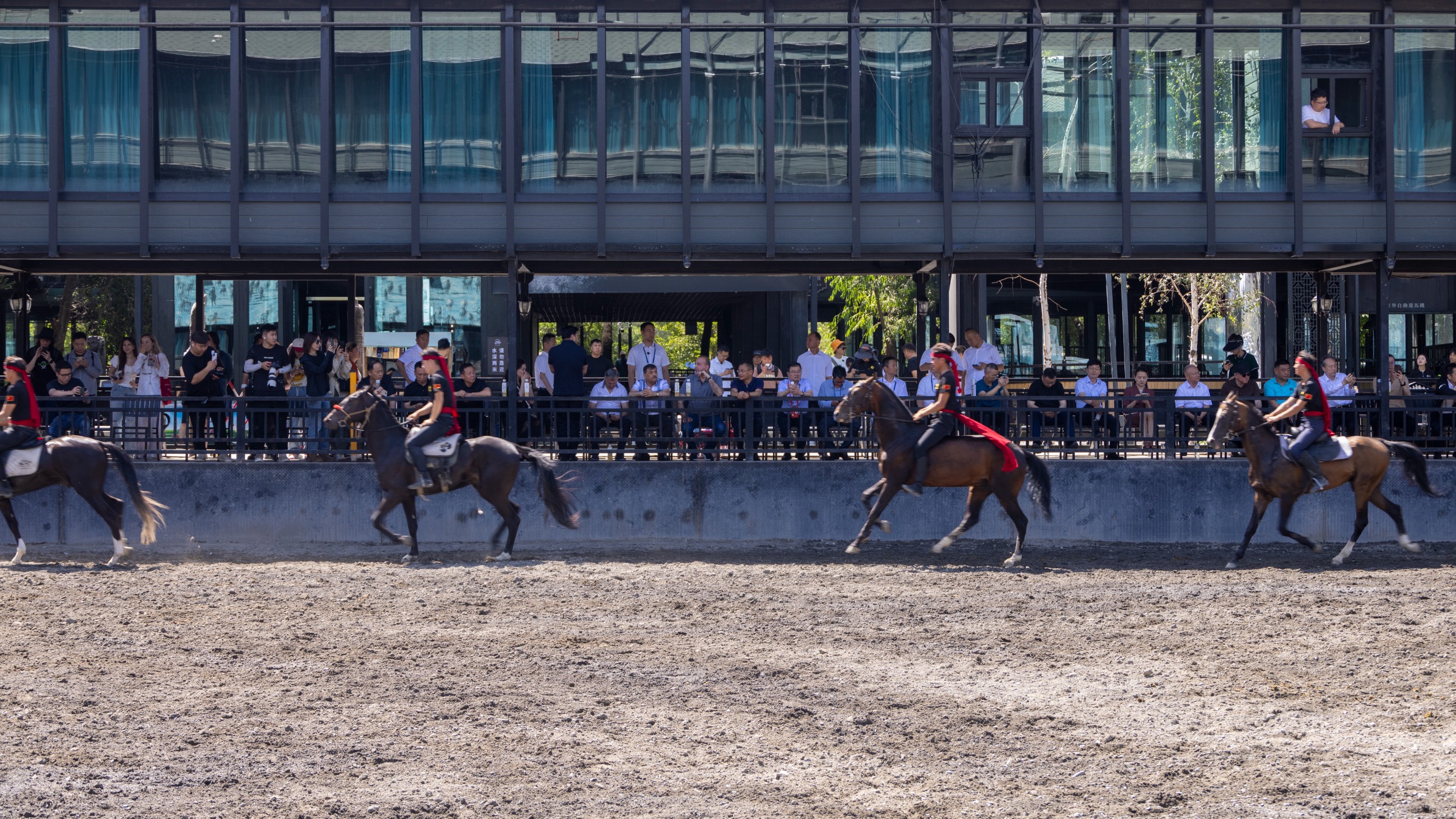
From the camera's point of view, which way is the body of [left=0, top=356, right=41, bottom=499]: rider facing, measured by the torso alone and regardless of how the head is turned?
to the viewer's left

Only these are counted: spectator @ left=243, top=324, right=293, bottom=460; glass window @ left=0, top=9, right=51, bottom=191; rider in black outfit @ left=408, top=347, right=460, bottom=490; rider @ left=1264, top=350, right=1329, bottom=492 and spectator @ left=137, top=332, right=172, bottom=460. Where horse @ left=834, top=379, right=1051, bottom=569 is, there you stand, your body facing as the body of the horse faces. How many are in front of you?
4

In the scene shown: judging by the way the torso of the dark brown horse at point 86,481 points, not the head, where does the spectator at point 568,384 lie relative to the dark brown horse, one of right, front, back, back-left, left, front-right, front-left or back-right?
back

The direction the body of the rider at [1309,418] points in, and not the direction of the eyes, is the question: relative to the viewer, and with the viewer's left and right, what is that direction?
facing to the left of the viewer

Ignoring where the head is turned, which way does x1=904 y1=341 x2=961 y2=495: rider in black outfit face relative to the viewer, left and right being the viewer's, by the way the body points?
facing to the left of the viewer

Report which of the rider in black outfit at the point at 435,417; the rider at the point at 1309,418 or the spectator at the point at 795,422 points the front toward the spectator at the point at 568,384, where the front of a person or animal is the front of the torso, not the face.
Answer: the rider

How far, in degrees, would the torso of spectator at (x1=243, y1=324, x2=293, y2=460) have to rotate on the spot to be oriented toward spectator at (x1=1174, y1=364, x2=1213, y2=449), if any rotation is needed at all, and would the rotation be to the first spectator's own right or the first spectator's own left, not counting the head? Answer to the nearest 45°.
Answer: approximately 90° to the first spectator's own left

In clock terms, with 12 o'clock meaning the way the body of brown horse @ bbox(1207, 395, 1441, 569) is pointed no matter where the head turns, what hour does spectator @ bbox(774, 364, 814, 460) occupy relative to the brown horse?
The spectator is roughly at 12 o'clock from the brown horse.

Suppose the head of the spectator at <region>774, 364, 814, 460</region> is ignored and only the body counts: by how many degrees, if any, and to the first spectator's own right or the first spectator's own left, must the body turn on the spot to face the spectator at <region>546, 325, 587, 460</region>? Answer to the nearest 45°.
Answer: approximately 90° to the first spectator's own right

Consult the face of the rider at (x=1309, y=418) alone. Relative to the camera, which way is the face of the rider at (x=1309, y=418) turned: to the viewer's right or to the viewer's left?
to the viewer's left

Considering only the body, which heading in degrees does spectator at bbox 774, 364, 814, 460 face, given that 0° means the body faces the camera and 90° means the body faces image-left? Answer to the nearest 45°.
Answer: approximately 0°
